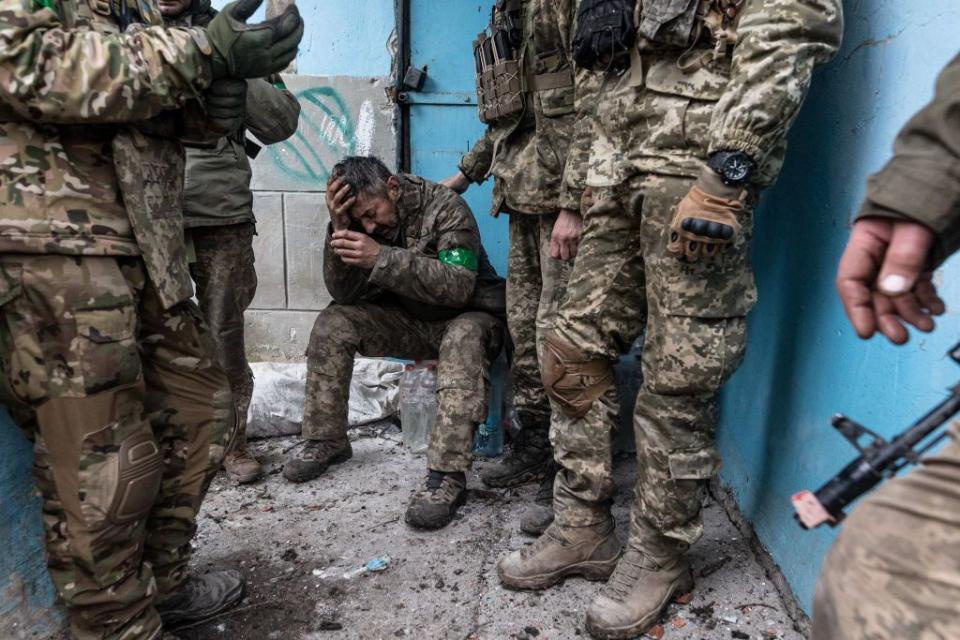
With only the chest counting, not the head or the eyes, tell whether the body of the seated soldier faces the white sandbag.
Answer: no

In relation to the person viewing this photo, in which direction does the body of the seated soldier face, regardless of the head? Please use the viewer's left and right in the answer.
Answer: facing the viewer and to the left of the viewer

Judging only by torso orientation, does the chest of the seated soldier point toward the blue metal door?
no
